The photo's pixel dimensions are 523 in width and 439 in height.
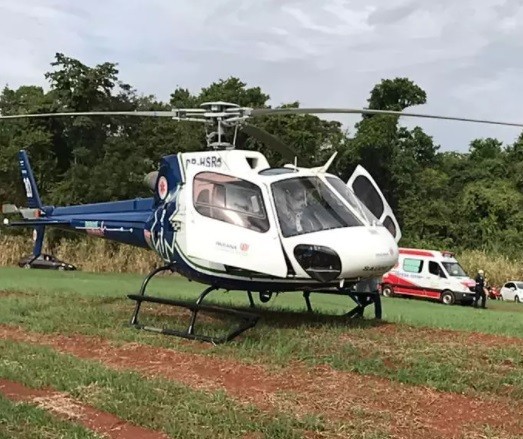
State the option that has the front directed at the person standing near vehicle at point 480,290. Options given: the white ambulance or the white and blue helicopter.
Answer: the white ambulance

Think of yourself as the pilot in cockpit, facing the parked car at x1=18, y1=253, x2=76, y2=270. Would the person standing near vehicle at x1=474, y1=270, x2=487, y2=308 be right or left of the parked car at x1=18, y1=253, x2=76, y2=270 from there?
right

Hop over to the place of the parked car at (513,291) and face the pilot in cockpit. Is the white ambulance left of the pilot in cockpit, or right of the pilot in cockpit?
right

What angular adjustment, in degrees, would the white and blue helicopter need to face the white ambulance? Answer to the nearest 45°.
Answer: approximately 135° to its left

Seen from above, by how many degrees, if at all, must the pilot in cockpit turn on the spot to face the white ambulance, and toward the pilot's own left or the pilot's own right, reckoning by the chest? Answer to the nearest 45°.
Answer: approximately 135° to the pilot's own left

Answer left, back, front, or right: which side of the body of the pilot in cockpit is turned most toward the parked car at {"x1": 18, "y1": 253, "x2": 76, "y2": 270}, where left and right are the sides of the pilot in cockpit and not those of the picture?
back

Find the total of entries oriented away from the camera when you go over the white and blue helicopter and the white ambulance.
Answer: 0

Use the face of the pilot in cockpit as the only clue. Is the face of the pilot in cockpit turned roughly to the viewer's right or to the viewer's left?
to the viewer's right

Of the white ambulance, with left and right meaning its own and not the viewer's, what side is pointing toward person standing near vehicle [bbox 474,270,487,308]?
front

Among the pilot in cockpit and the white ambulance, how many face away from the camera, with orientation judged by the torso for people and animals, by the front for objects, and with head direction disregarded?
0
